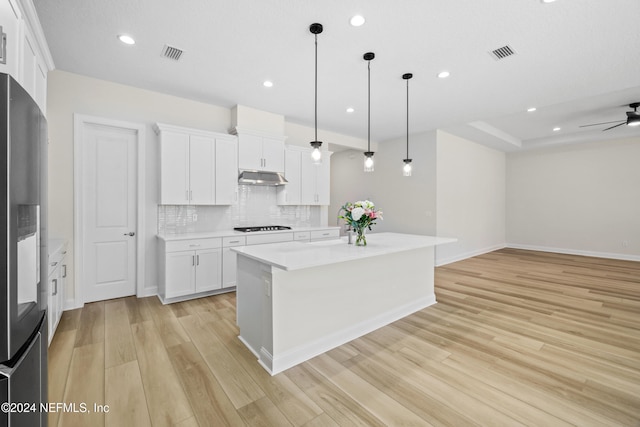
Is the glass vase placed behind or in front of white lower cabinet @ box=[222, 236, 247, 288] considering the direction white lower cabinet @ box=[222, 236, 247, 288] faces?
in front

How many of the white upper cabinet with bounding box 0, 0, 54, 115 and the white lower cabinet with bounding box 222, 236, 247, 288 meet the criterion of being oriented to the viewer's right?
1

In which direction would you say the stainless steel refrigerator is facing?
to the viewer's right

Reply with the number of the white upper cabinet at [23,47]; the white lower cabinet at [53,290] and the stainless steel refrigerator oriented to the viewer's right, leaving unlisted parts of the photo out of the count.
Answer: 3

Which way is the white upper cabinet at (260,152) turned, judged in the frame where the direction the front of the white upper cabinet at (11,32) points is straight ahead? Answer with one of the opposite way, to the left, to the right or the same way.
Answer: to the right

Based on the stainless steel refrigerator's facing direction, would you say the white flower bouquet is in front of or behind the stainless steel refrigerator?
in front

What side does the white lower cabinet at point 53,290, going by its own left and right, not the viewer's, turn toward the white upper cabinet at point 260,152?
front

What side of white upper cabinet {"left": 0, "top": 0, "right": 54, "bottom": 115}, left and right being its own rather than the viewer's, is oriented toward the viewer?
right

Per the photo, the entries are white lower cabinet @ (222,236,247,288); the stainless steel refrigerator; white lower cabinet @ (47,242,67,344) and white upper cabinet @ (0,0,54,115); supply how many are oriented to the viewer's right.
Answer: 3

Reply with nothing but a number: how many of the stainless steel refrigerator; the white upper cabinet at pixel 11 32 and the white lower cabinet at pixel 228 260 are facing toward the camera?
1

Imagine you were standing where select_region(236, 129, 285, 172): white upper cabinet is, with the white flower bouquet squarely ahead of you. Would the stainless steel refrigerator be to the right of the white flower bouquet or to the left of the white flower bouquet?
right

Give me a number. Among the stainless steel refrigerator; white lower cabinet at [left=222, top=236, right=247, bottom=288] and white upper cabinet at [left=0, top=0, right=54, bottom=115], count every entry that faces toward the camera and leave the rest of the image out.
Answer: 1

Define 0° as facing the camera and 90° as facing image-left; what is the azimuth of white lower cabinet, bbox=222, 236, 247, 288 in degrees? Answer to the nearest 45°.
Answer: approximately 0°

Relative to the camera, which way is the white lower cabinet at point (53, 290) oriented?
to the viewer's right

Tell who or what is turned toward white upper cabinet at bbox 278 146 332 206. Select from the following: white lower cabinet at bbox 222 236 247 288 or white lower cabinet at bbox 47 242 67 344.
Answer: white lower cabinet at bbox 47 242 67 344
